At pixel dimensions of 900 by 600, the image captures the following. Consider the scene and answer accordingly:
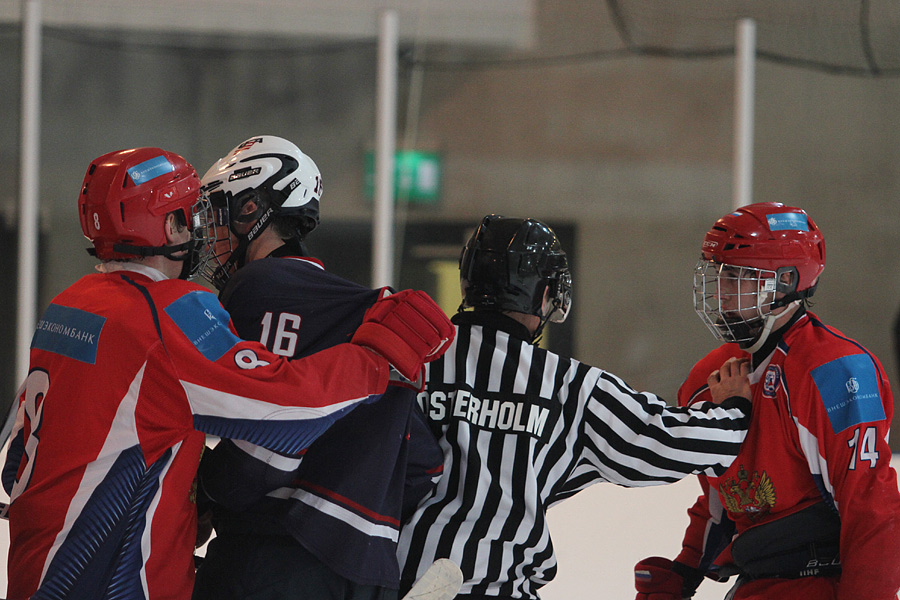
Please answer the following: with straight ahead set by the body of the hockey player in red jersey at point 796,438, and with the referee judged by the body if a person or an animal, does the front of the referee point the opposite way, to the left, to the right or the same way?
the opposite way

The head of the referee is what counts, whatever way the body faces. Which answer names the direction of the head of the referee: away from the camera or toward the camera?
away from the camera

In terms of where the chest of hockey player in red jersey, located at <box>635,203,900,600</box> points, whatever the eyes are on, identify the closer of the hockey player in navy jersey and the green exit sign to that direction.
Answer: the hockey player in navy jersey

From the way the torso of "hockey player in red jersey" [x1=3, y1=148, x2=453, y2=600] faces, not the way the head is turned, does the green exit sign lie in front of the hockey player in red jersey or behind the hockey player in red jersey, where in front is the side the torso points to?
in front

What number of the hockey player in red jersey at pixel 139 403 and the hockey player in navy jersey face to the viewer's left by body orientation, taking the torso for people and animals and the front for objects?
1

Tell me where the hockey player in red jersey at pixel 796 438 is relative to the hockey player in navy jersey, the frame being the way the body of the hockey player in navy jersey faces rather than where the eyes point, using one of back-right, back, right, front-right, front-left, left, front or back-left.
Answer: back

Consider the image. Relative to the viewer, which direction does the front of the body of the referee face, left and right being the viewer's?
facing away from the viewer and to the right of the viewer

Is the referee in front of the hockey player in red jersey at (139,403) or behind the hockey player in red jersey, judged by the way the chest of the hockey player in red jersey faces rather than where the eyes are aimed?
in front

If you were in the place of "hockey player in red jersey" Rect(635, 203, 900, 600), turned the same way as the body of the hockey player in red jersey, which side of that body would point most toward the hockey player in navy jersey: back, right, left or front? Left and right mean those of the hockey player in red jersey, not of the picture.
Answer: front

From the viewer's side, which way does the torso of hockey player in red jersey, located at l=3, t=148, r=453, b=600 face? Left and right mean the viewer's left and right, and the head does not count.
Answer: facing away from the viewer and to the right of the viewer

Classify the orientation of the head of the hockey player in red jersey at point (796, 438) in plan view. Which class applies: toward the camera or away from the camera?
toward the camera

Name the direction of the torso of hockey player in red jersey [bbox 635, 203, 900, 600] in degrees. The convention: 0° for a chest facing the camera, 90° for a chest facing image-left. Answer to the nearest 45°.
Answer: approximately 45°

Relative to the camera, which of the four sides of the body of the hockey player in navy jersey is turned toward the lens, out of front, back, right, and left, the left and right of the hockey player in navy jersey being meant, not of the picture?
left

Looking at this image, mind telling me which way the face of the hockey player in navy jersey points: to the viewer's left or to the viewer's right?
to the viewer's left
